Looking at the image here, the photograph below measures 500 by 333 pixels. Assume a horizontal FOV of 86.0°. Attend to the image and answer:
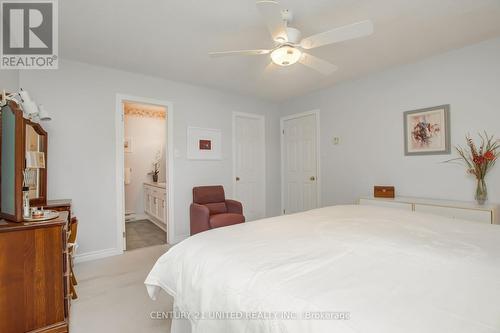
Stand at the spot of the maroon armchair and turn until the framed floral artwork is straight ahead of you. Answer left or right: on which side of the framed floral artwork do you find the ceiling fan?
right

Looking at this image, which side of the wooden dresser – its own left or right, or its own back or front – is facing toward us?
right

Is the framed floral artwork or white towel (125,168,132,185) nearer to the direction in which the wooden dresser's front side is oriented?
the framed floral artwork

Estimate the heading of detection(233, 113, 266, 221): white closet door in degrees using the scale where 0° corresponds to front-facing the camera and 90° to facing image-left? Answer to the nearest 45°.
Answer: approximately 315°

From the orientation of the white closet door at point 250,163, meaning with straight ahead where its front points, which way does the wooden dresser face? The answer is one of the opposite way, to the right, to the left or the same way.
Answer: to the left

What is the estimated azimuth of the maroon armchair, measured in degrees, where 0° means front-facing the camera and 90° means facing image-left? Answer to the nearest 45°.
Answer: approximately 315°

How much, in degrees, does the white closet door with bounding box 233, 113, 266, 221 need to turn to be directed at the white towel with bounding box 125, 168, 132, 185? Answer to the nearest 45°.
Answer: approximately 135° to its right

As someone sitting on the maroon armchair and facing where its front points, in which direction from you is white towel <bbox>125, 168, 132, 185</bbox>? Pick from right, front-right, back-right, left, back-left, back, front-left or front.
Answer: back

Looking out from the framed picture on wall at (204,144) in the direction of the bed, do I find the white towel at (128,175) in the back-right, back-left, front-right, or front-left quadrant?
back-right

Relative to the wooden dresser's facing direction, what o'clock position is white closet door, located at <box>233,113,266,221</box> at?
The white closet door is roughly at 11 o'clock from the wooden dresser.

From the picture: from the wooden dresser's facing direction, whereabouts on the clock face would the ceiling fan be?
The ceiling fan is roughly at 1 o'clock from the wooden dresser.

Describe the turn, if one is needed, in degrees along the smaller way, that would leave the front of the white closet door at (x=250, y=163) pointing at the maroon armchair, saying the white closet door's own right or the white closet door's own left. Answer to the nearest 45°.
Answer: approximately 90° to the white closet door's own right

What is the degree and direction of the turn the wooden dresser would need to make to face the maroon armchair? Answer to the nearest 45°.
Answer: approximately 45° to its left
